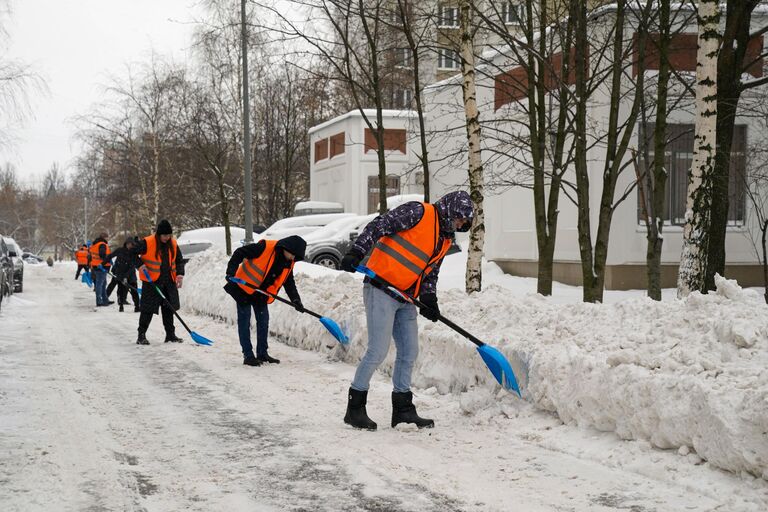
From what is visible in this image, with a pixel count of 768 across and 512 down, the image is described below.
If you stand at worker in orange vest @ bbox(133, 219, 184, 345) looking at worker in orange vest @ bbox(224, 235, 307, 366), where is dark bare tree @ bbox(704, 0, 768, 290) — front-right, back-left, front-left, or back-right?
front-left

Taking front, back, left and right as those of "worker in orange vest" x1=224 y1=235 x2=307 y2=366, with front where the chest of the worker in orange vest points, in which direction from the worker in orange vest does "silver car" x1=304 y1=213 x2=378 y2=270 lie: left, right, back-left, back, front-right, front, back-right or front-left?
back-left

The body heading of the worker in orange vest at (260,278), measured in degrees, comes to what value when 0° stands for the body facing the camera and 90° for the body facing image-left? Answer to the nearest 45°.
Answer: approximately 315°

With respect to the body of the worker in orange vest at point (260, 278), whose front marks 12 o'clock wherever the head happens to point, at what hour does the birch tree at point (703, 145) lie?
The birch tree is roughly at 11 o'clock from the worker in orange vest.

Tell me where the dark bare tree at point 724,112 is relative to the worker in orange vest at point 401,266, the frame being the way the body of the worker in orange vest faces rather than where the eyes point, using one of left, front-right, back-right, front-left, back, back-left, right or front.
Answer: front-left

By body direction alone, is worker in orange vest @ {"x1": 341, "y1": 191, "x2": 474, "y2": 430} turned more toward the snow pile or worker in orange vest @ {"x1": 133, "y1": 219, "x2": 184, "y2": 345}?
the snow pile

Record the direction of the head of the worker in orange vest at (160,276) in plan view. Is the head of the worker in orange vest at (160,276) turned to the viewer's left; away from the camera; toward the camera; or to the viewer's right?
toward the camera

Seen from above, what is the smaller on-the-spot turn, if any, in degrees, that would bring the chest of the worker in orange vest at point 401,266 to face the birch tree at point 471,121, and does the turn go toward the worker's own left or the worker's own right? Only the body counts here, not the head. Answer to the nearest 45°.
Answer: approximately 90° to the worker's own left

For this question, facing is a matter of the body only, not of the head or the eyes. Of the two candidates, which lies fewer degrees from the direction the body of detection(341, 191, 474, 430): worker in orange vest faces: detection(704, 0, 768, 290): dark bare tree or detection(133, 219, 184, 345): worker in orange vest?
the dark bare tree

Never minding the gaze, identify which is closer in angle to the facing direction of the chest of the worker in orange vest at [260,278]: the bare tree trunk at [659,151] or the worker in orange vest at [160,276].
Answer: the bare tree trunk

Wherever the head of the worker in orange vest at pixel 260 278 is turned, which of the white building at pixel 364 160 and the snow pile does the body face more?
the snow pile

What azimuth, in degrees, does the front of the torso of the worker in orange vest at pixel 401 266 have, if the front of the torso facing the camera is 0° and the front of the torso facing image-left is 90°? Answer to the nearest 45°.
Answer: approximately 270°
